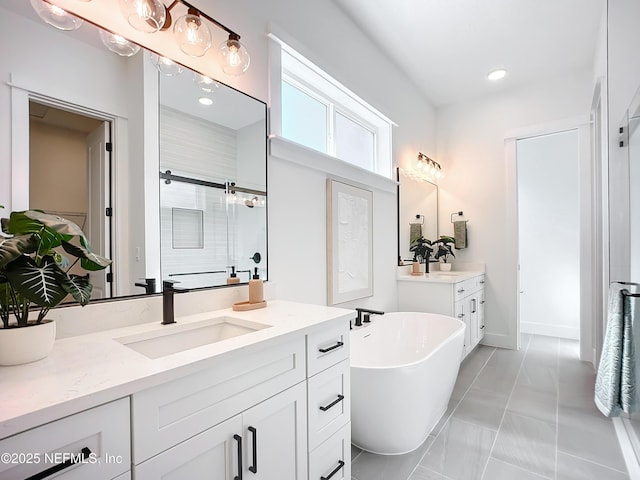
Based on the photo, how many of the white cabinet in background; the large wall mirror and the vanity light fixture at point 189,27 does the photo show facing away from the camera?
0

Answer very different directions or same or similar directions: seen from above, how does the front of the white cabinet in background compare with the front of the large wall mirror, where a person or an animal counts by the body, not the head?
same or similar directions

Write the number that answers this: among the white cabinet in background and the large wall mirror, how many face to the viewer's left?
0

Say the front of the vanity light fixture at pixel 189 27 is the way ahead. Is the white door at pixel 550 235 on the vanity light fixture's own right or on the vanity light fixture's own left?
on the vanity light fixture's own left

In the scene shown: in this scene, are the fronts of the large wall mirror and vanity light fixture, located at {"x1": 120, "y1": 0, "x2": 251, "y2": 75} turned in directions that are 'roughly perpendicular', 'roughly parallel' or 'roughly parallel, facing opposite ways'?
roughly parallel

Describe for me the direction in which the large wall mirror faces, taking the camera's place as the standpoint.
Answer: facing the viewer and to the right of the viewer

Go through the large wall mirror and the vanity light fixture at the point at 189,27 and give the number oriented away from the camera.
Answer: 0

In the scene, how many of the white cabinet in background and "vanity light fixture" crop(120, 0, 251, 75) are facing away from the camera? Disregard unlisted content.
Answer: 0

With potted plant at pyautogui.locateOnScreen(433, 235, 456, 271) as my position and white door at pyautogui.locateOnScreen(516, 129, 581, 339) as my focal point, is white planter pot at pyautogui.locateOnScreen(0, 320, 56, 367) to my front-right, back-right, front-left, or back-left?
back-right
